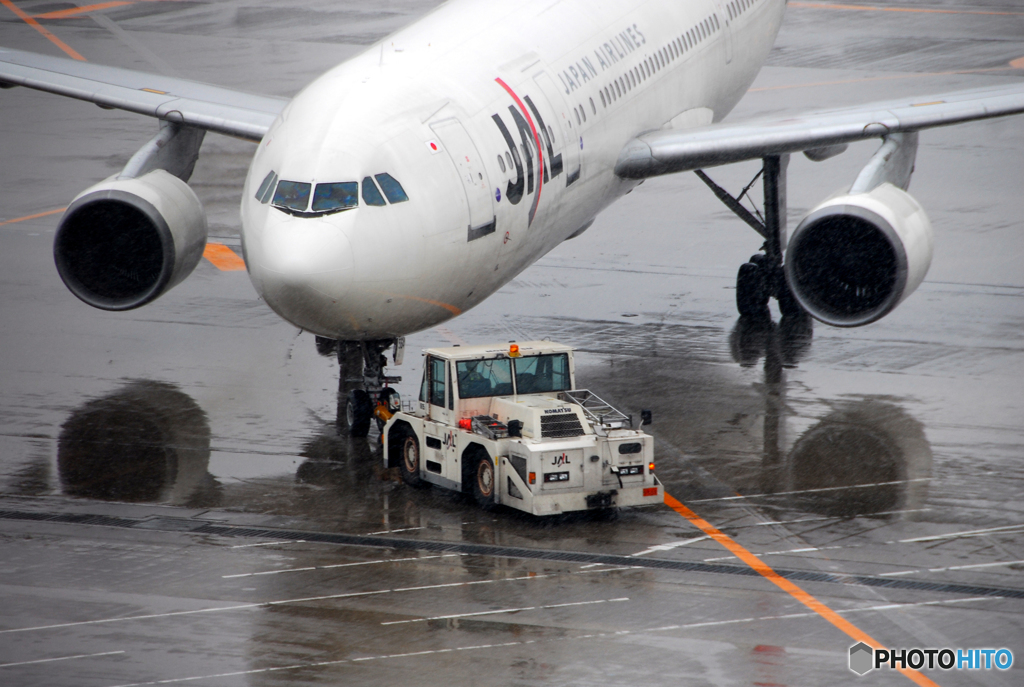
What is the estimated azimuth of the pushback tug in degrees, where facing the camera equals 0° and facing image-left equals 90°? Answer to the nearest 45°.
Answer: approximately 315°
